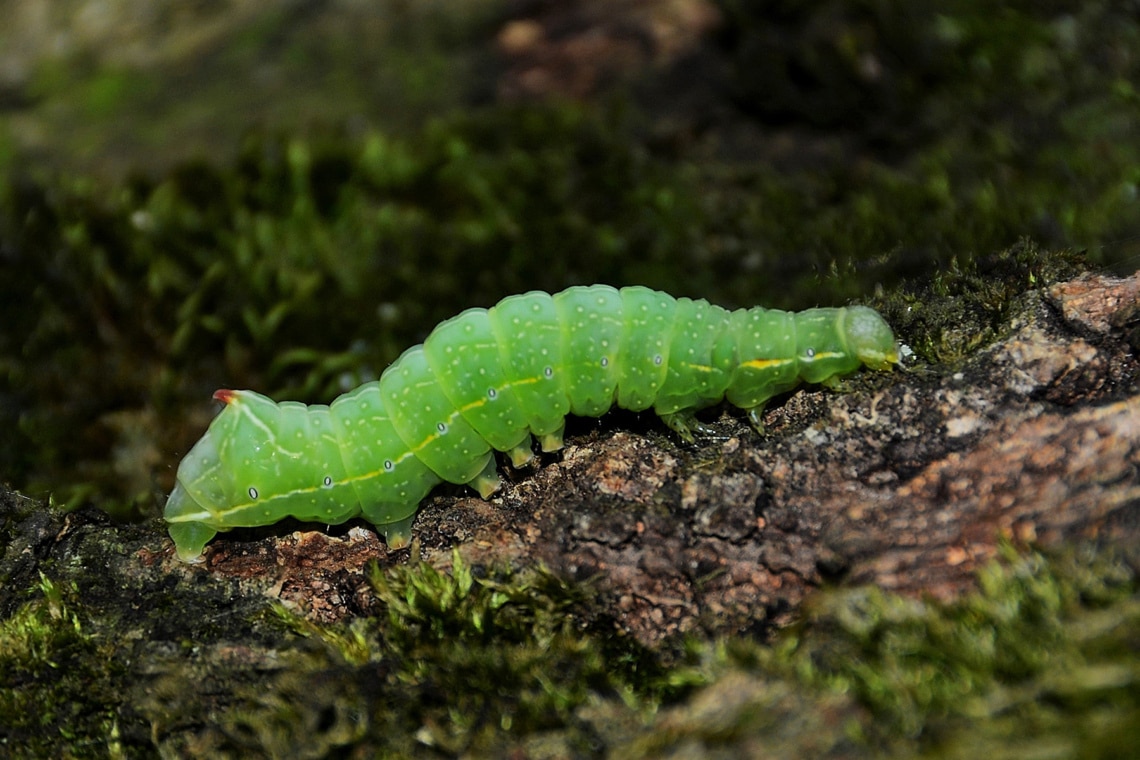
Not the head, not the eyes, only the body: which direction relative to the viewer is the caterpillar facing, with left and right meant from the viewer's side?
facing to the right of the viewer
